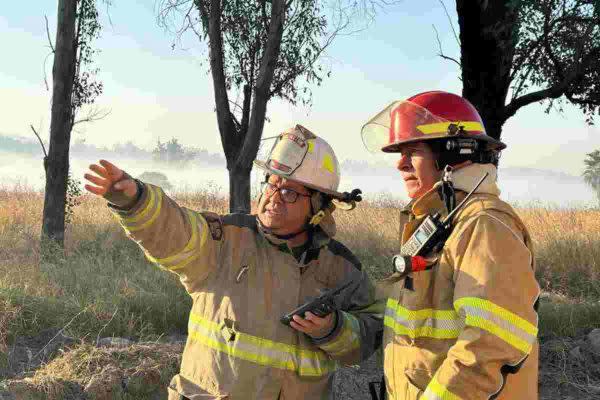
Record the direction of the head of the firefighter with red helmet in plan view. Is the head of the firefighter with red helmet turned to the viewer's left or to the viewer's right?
to the viewer's left

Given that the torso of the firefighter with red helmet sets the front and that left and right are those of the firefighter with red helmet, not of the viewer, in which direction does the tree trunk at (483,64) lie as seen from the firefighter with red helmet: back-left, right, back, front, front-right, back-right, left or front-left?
back-right

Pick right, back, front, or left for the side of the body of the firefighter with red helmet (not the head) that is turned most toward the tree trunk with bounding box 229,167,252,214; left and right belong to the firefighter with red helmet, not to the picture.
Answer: right

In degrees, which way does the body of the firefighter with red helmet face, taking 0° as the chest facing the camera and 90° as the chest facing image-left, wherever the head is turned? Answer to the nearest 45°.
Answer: approximately 45°

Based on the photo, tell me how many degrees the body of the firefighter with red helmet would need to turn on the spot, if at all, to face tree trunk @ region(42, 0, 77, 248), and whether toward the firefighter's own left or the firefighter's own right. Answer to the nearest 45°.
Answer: approximately 90° to the firefighter's own right

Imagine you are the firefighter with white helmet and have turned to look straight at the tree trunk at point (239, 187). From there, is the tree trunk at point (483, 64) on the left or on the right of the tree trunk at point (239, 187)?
right

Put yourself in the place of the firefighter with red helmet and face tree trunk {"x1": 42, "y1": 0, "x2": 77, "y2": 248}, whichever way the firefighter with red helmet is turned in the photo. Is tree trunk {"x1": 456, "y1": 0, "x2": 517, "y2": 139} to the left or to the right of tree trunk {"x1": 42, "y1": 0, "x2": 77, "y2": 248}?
right
